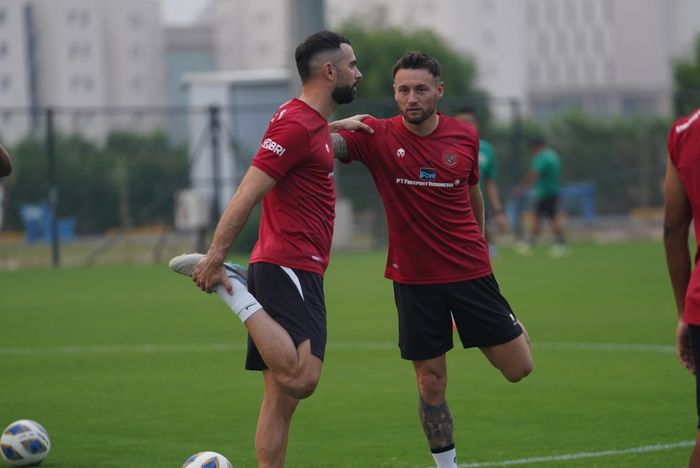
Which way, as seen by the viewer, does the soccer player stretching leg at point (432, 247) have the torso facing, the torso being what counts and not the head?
toward the camera

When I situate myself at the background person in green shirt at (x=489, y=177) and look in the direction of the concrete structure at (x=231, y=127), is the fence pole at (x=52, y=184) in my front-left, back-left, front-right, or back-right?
front-left

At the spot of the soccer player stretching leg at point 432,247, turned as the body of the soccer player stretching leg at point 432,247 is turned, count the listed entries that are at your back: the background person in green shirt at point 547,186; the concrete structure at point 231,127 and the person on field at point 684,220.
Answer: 2

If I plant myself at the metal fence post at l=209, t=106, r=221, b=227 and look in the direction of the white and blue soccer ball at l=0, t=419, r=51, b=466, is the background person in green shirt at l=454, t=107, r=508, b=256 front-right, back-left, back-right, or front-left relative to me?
front-left

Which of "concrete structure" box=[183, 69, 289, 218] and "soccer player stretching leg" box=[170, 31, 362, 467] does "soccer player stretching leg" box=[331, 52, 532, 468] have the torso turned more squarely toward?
the soccer player stretching leg

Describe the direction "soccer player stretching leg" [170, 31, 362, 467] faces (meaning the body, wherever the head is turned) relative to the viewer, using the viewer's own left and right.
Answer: facing to the right of the viewer

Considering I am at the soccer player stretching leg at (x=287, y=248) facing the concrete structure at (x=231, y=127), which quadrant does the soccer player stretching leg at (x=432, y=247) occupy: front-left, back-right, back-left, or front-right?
front-right

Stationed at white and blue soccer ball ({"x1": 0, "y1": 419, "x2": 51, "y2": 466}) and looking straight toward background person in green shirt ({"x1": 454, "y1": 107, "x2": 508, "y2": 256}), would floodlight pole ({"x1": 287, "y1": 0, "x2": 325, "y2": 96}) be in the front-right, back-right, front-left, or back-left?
front-left

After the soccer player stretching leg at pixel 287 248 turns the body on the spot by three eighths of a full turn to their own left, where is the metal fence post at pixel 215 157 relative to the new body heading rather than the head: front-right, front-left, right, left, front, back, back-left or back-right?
front-right

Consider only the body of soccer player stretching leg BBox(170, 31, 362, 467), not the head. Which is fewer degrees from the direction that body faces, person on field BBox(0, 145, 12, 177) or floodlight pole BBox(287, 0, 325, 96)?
the floodlight pole

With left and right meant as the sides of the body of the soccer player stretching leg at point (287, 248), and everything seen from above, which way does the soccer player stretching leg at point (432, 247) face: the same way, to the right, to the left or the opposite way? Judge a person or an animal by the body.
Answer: to the right

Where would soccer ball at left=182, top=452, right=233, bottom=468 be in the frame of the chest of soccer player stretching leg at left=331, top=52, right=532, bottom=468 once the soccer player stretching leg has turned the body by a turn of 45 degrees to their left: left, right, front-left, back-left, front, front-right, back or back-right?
right
